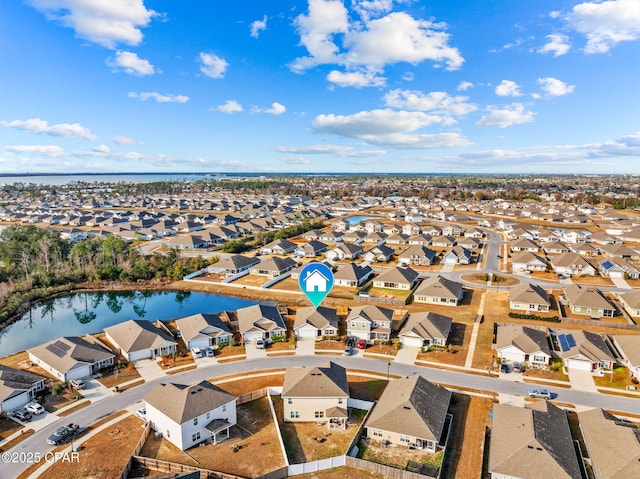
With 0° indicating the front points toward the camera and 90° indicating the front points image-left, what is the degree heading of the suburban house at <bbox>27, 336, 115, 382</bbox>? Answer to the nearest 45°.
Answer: approximately 315°

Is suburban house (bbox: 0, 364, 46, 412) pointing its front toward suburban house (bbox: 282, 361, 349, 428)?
yes

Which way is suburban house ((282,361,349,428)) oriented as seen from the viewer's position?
away from the camera

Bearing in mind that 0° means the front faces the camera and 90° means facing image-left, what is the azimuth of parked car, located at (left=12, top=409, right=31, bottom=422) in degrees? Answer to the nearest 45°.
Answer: approximately 135°

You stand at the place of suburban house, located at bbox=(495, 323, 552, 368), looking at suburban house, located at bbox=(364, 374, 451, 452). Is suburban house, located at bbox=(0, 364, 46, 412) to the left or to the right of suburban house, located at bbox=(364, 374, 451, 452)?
right

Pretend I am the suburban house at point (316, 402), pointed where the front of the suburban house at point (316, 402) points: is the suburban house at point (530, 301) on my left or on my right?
on my right

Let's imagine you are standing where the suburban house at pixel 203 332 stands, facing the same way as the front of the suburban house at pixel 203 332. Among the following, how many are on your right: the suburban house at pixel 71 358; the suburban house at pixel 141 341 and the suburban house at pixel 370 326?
2

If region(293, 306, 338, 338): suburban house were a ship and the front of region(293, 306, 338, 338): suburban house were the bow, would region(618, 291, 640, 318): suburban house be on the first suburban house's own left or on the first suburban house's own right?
on the first suburban house's own left

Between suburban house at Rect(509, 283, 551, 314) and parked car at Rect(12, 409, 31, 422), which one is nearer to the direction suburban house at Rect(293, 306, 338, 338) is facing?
the parked car

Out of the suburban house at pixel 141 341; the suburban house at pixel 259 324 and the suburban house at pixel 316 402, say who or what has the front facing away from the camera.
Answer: the suburban house at pixel 316 402

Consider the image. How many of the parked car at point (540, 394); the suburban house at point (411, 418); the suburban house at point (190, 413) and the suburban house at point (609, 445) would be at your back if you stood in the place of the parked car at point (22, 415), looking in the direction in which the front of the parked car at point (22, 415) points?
4

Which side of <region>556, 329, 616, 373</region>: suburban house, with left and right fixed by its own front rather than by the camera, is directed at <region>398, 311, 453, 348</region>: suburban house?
right

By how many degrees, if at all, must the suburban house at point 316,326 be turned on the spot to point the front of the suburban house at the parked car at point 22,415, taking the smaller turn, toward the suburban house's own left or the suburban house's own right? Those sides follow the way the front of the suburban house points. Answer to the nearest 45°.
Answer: approximately 45° to the suburban house's own right

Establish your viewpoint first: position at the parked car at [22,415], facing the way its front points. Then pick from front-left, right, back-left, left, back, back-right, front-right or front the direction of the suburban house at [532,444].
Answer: back
